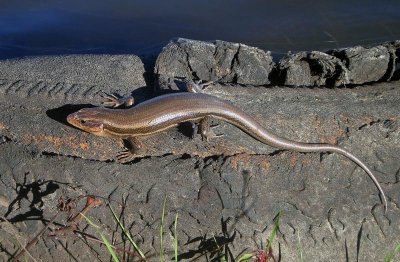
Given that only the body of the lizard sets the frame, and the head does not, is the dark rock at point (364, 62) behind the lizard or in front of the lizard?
behind

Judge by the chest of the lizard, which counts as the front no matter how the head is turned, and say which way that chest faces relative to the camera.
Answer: to the viewer's left

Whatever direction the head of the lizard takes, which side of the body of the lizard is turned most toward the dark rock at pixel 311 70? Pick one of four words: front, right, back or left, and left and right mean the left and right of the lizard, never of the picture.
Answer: back

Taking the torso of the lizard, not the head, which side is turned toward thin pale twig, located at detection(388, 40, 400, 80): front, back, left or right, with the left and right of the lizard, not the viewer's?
back
